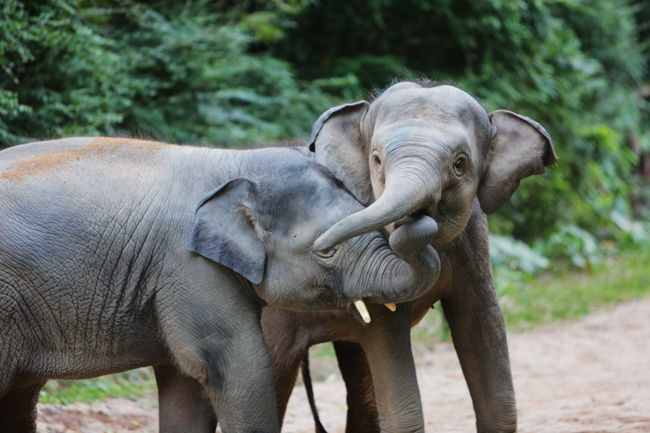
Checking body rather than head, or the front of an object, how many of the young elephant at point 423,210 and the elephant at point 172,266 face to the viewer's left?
0

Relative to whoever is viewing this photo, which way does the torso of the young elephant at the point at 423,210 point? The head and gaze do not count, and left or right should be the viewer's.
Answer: facing the viewer and to the right of the viewer

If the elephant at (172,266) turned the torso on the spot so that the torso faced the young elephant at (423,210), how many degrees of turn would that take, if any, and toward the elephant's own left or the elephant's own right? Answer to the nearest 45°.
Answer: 0° — it already faces it

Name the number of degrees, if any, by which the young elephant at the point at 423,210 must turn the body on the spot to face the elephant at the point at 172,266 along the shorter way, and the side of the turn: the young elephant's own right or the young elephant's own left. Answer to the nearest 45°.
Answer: approximately 135° to the young elephant's own right

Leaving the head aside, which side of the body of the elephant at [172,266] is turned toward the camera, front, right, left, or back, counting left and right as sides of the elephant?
right
